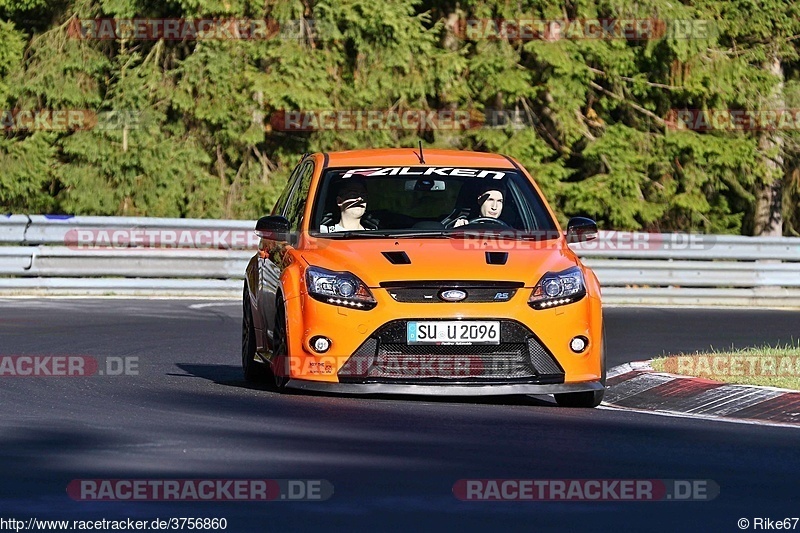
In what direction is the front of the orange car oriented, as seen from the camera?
facing the viewer

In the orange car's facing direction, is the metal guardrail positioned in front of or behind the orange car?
behind
